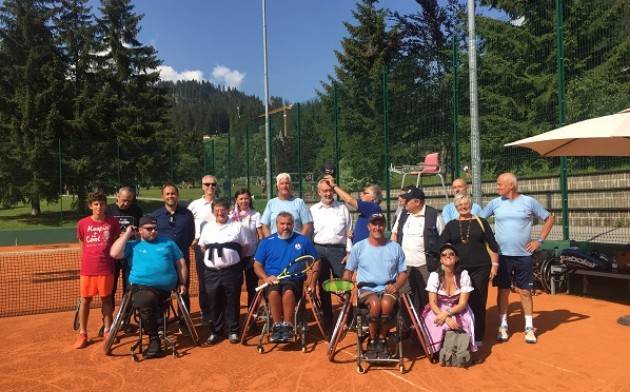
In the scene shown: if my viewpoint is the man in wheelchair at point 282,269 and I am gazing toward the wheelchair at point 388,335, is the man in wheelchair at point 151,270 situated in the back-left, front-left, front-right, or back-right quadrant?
back-right

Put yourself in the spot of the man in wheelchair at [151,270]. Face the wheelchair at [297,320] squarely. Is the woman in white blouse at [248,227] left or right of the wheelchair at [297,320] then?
left

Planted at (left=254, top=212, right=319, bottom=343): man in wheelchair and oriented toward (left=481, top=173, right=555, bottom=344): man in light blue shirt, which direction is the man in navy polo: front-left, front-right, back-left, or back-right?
back-left

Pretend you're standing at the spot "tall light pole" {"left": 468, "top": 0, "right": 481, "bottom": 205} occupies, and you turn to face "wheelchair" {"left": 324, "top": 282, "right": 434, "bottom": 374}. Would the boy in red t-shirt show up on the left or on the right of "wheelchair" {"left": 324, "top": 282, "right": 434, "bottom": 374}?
right

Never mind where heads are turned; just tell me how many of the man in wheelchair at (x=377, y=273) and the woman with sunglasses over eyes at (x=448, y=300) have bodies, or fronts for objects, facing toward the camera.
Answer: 2

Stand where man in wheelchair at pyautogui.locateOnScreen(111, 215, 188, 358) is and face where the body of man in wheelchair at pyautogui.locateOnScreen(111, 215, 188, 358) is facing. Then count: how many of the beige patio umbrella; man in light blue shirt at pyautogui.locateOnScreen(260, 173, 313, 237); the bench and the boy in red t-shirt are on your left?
3

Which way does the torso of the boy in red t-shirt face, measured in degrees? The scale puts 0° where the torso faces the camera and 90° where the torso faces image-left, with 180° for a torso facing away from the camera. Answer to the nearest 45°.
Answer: approximately 0°
